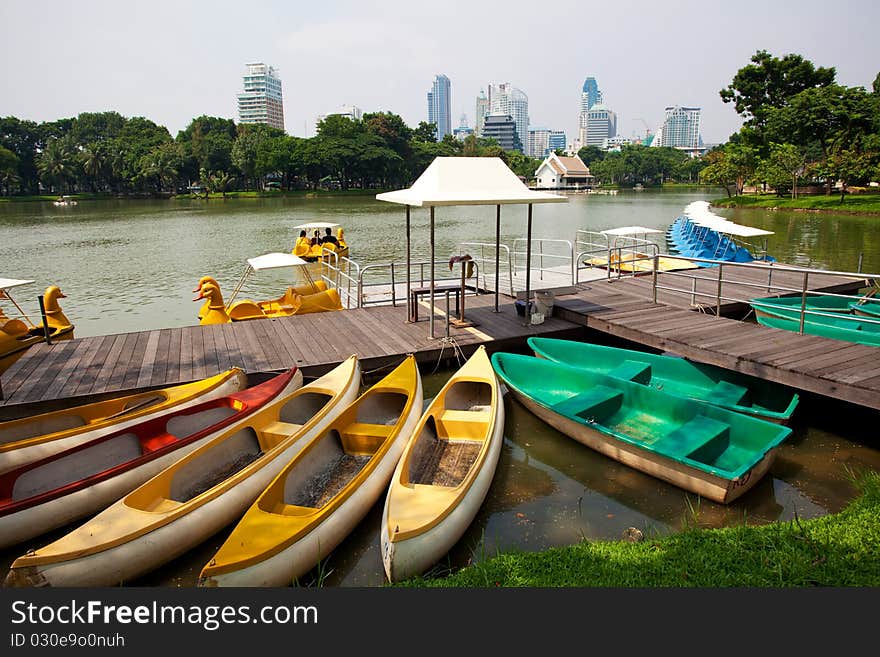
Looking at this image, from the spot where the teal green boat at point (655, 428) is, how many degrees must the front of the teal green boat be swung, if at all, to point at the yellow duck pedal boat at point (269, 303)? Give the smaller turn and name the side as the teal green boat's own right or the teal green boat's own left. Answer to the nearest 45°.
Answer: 0° — it already faces it

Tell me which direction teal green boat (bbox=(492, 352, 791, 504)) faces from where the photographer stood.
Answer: facing away from the viewer and to the left of the viewer

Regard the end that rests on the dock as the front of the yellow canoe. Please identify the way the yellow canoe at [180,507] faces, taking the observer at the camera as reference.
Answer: facing away from the viewer and to the right of the viewer

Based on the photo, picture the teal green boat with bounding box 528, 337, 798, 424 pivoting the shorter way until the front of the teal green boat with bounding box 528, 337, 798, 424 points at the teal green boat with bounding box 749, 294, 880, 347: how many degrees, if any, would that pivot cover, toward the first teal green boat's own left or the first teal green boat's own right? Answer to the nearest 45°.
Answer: approximately 90° to the first teal green boat's own right

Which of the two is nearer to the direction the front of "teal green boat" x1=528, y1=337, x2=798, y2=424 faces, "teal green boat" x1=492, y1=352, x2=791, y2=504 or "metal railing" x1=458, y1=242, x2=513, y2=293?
the metal railing

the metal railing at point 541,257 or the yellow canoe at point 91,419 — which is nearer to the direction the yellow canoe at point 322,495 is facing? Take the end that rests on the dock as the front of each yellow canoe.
the metal railing
